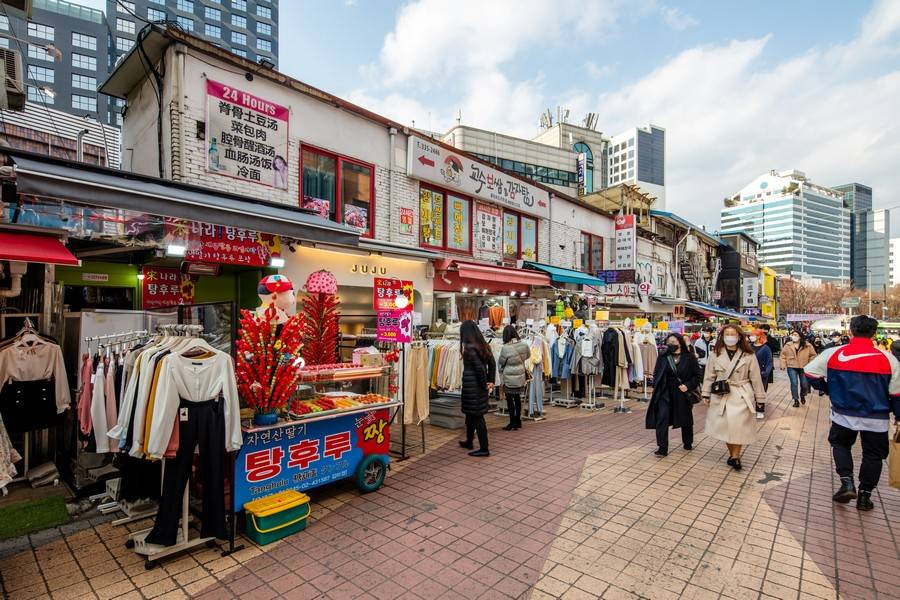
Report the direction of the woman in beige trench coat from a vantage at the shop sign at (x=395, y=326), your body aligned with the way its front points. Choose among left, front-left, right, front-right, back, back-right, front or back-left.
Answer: left

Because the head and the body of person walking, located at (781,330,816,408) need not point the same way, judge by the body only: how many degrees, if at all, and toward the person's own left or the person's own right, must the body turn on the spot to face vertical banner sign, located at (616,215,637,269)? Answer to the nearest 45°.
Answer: approximately 135° to the person's own right

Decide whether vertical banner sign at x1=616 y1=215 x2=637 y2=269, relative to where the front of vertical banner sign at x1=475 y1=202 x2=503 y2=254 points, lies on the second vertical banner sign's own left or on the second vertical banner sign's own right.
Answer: on the second vertical banner sign's own left

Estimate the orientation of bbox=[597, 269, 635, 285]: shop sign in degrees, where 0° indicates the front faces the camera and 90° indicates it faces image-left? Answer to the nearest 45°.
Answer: approximately 0°

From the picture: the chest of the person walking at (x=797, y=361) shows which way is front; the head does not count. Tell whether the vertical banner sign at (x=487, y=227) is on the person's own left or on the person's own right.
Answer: on the person's own right

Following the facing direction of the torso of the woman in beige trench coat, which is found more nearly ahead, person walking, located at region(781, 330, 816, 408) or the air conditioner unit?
the air conditioner unit

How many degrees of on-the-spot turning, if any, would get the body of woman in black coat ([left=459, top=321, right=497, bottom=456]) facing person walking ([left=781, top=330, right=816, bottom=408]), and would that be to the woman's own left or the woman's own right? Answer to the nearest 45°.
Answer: approximately 135° to the woman's own right
